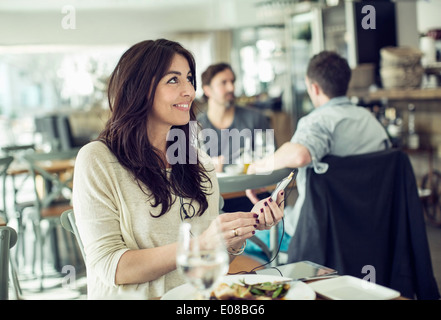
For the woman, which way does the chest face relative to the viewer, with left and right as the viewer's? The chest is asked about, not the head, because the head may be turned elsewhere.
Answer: facing the viewer and to the right of the viewer

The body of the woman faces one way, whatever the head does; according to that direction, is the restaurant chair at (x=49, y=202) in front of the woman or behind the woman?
behind

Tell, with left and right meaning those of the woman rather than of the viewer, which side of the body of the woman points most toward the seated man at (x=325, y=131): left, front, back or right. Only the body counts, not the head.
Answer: left

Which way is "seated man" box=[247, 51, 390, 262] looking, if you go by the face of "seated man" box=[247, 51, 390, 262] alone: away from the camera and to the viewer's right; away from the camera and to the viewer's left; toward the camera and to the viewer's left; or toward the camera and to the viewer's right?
away from the camera and to the viewer's left

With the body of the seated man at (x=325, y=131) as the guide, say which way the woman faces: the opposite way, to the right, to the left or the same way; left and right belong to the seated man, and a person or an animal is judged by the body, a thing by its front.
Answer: the opposite way

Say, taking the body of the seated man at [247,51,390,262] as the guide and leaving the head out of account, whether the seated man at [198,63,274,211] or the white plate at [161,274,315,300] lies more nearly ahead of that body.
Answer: the seated man

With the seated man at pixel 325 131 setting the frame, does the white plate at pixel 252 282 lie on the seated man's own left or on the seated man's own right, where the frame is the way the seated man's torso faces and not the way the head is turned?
on the seated man's own left

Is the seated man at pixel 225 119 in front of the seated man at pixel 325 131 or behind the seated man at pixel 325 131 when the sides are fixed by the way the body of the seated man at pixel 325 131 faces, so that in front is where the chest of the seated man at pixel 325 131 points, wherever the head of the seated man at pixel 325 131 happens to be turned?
in front

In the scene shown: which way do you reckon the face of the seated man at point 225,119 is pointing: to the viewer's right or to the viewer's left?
to the viewer's right

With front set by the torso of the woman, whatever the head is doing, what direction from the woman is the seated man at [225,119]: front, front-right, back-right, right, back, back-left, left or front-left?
back-left

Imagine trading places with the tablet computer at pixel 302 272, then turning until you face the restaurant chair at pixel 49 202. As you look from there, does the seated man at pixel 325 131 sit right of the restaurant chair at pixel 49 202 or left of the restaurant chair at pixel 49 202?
right

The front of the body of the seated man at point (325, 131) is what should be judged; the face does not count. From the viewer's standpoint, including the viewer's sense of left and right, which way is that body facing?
facing away from the viewer and to the left of the viewer
